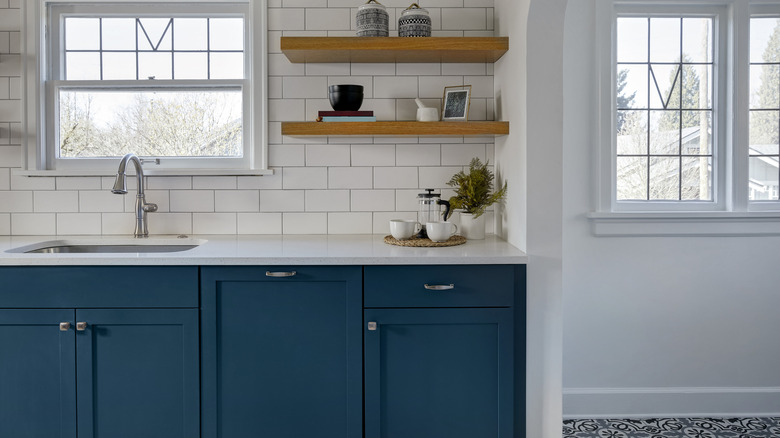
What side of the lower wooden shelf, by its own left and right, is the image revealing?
front

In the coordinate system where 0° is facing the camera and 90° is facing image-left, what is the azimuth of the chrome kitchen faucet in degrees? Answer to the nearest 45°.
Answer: approximately 45°

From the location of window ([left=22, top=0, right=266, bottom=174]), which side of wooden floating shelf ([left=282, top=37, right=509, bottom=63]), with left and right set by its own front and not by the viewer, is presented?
right

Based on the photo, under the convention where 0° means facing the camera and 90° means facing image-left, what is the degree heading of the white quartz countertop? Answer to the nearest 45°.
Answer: approximately 0°

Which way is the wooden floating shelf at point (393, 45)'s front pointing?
toward the camera

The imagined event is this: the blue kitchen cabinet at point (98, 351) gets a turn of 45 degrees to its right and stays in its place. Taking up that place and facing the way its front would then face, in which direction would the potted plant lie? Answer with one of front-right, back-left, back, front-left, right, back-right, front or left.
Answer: back-left

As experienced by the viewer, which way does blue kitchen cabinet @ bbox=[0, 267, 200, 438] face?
facing the viewer

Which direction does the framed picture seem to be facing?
toward the camera
